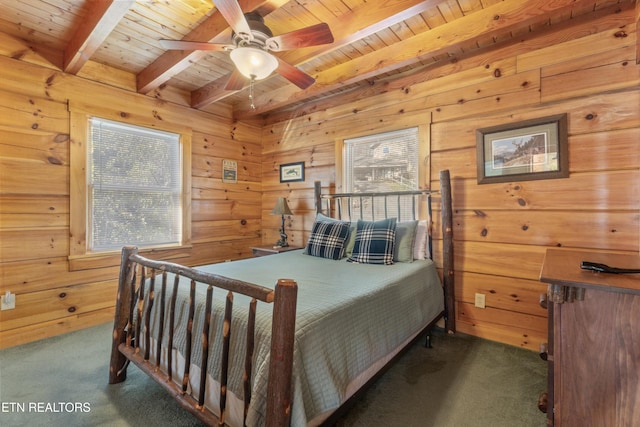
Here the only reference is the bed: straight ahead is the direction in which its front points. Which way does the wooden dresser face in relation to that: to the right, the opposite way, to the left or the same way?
to the right

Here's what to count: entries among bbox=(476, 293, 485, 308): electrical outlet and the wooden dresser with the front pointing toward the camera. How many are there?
1

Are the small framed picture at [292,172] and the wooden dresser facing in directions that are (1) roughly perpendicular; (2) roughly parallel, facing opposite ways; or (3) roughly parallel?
roughly perpendicular

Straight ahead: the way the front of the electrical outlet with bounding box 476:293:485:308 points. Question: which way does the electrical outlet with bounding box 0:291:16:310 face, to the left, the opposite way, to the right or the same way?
to the left

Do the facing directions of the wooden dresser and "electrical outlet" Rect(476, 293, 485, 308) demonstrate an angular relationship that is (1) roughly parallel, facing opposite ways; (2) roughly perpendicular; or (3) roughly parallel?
roughly perpendicular

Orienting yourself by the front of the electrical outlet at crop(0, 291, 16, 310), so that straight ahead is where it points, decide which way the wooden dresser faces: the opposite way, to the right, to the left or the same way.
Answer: the opposite way

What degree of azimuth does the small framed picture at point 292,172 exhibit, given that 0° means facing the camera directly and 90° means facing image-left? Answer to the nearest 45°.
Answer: approximately 45°

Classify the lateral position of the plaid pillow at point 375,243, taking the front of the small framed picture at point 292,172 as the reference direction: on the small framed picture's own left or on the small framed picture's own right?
on the small framed picture's own left

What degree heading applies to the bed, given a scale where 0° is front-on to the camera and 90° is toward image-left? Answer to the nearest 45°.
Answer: approximately 45°

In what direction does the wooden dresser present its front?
to the viewer's left
